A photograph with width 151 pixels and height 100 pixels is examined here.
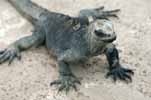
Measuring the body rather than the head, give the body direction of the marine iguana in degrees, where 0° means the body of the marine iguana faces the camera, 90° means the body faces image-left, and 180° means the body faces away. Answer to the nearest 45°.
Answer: approximately 315°
